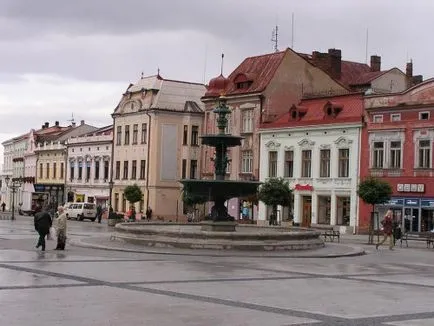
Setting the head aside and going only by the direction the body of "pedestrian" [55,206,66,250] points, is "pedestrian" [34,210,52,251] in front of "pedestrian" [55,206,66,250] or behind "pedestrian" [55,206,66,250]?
in front
